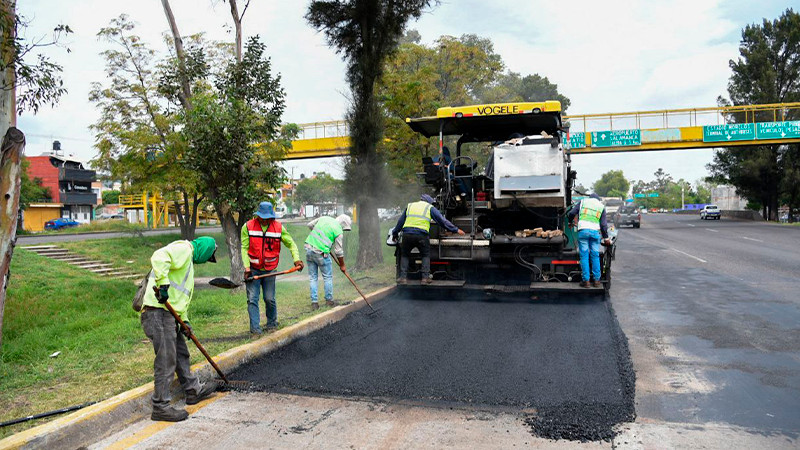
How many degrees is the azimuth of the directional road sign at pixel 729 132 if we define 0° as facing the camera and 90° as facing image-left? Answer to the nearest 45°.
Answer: approximately 0°

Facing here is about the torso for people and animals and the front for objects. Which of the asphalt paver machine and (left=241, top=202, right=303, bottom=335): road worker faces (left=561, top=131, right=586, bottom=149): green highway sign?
the asphalt paver machine

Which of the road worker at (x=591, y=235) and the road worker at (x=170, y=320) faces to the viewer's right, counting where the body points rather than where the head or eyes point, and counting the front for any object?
the road worker at (x=170, y=320)

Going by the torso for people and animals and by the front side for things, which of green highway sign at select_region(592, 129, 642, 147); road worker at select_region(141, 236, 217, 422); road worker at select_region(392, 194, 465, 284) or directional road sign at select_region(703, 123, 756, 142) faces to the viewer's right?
road worker at select_region(141, 236, 217, 422)

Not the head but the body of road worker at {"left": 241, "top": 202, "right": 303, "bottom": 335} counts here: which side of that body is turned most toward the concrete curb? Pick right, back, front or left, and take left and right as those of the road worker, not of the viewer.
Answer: front

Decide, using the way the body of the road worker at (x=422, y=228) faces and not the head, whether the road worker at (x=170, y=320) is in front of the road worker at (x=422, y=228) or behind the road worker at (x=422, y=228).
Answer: behind

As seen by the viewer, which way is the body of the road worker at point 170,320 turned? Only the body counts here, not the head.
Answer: to the viewer's right

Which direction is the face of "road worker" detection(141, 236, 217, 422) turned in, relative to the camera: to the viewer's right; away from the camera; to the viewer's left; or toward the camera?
to the viewer's right

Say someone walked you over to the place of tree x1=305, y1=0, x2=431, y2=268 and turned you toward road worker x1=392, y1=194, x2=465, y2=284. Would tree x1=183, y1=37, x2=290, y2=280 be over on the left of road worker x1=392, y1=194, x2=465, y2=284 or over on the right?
right

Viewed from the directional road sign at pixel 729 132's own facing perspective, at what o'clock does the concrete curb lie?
The concrete curb is roughly at 12 o'clock from the directional road sign.

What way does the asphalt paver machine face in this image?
away from the camera
